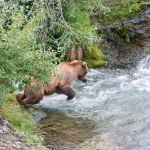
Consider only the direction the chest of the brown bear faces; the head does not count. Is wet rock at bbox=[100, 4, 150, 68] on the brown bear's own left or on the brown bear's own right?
on the brown bear's own left

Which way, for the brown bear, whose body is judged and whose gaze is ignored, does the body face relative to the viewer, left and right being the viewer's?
facing to the right of the viewer

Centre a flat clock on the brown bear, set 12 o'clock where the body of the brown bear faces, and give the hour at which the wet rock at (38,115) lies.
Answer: The wet rock is roughly at 4 o'clock from the brown bear.
